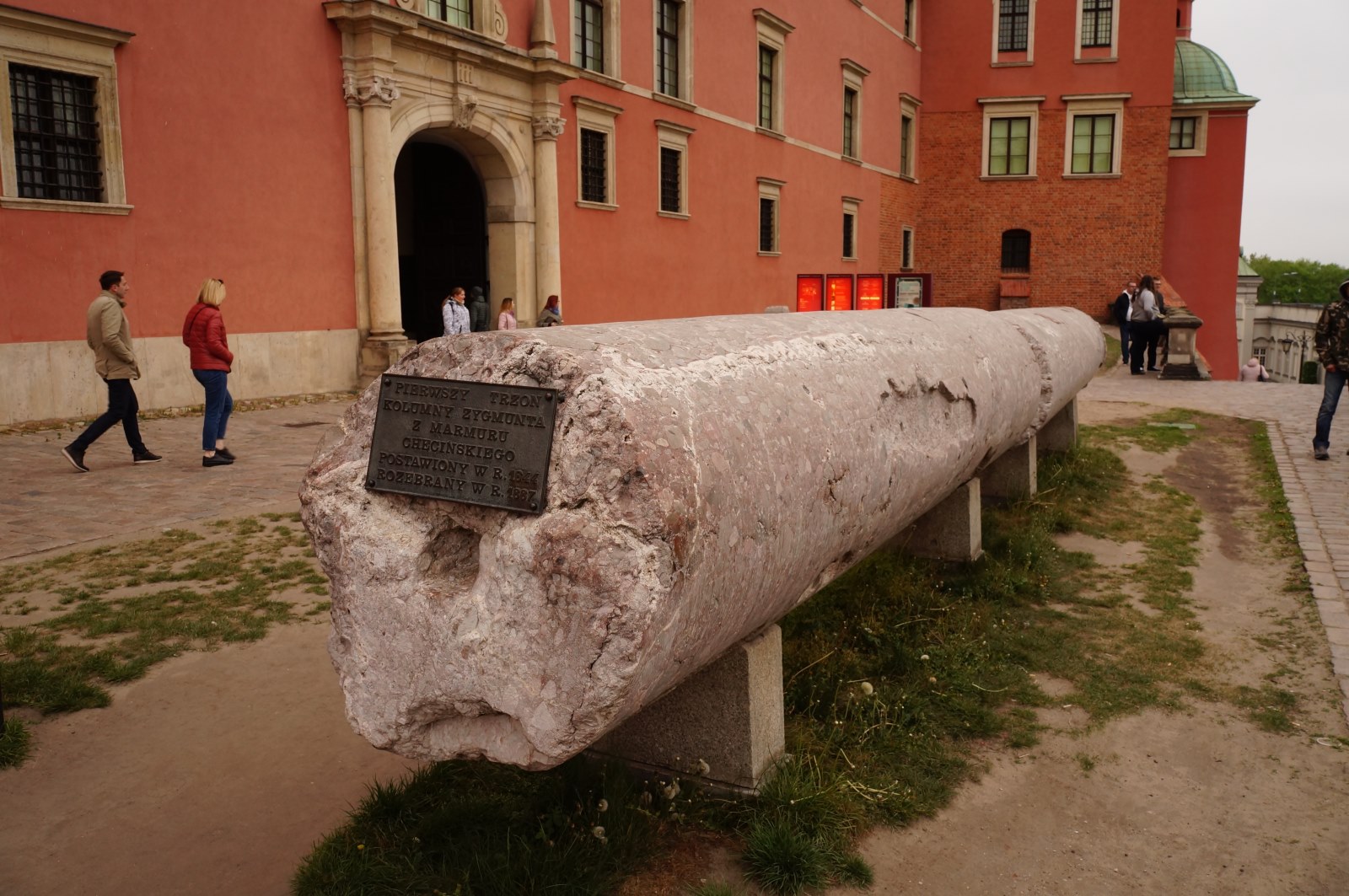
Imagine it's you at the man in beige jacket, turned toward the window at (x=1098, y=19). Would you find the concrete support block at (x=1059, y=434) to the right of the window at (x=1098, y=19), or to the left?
right

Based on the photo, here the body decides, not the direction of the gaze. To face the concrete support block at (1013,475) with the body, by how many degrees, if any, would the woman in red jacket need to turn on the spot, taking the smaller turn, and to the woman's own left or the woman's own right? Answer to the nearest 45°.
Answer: approximately 45° to the woman's own right

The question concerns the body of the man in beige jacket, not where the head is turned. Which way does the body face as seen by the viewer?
to the viewer's right

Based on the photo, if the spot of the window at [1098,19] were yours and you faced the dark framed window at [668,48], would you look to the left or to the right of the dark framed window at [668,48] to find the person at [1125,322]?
left

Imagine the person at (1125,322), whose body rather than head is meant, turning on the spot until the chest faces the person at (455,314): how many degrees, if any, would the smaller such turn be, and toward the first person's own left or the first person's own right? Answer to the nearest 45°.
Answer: approximately 135° to the first person's own right

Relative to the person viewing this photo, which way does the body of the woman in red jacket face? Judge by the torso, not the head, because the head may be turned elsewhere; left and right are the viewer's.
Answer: facing to the right of the viewer

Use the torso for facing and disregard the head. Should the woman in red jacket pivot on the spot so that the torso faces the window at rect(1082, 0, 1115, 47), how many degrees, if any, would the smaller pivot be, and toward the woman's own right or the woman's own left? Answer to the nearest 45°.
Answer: approximately 45° to the woman's own left
